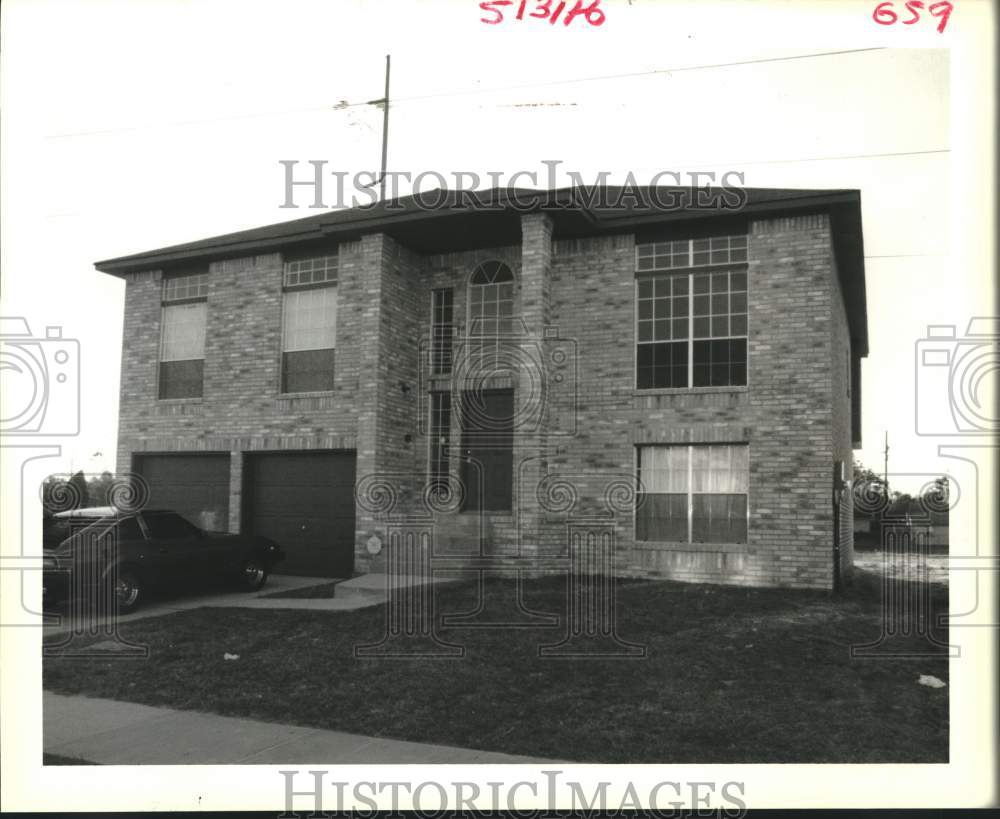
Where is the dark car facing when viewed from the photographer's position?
facing away from the viewer and to the right of the viewer
